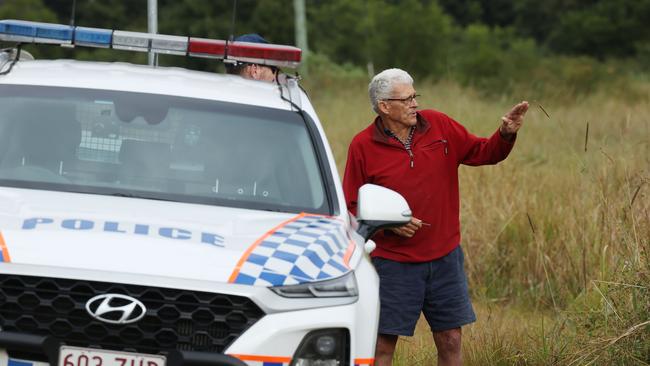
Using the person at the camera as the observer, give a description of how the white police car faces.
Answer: facing the viewer

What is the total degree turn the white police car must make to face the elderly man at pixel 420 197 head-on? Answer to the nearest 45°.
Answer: approximately 135° to its left

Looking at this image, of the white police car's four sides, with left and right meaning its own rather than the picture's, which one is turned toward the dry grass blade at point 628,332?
left

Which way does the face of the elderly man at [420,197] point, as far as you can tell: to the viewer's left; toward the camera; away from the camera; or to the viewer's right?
to the viewer's right
